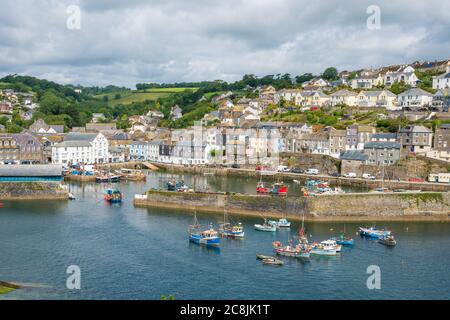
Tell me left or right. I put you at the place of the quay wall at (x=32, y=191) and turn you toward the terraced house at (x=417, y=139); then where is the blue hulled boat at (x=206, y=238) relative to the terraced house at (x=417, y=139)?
right

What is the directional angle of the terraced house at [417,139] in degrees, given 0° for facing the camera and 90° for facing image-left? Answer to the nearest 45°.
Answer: approximately 0°

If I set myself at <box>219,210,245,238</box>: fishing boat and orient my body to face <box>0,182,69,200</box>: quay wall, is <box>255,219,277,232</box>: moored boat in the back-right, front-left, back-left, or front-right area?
back-right

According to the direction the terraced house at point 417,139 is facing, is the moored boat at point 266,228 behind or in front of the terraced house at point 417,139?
in front

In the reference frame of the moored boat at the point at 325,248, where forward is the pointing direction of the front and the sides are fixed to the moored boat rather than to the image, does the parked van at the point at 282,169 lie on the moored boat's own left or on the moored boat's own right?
on the moored boat's own left
